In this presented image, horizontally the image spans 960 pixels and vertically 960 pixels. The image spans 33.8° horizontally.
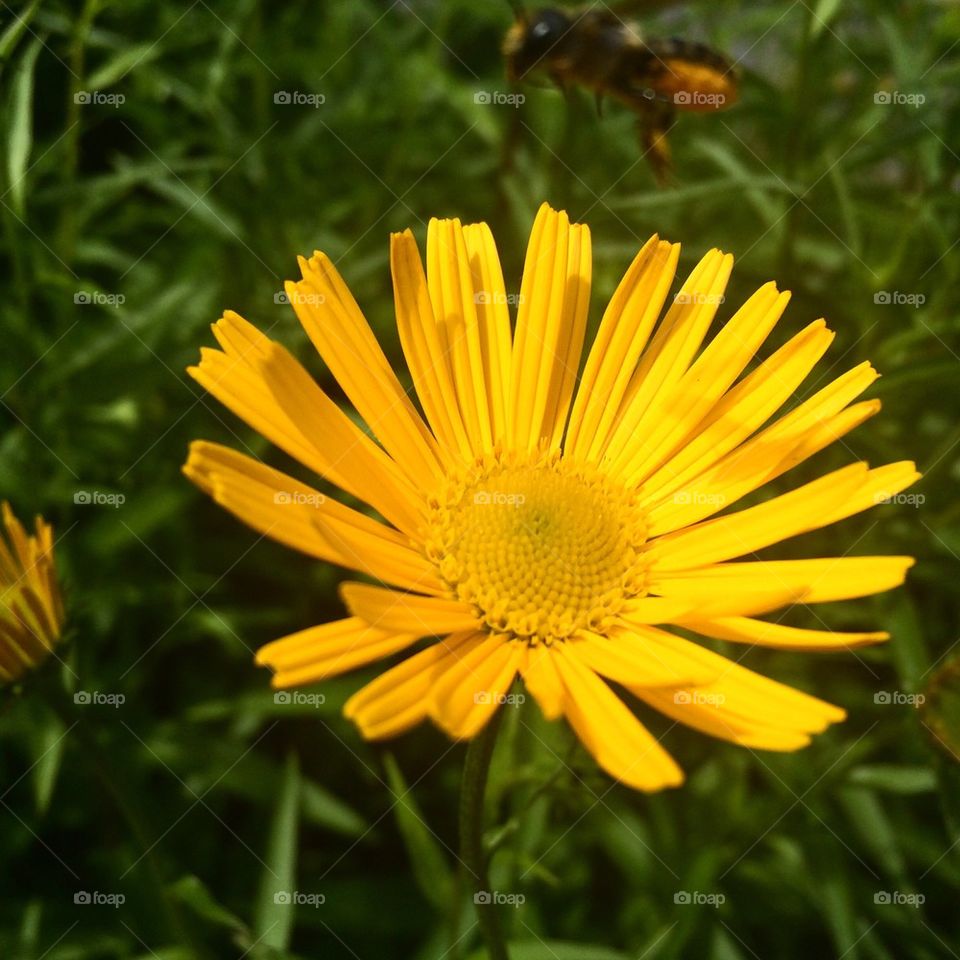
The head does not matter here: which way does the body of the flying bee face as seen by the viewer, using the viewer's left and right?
facing to the left of the viewer
